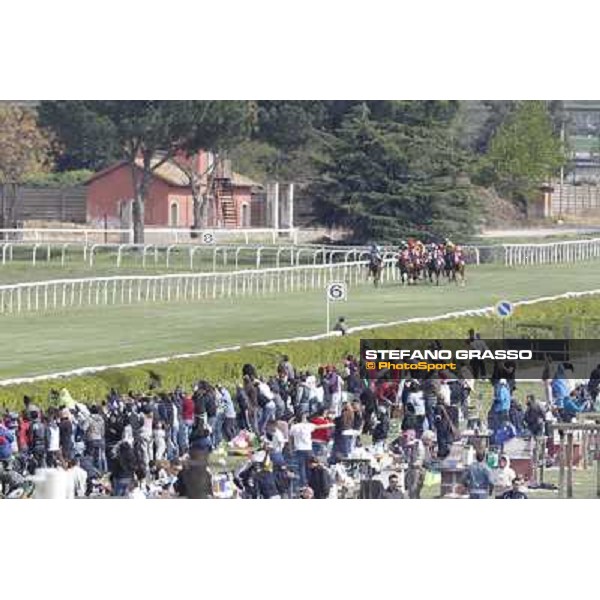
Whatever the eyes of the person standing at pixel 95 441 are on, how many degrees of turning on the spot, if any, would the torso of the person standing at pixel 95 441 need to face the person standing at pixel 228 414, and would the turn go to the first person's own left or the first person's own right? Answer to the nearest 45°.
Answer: approximately 90° to the first person's own right

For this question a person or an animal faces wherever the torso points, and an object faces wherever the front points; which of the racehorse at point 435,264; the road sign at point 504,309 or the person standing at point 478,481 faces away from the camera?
the person standing

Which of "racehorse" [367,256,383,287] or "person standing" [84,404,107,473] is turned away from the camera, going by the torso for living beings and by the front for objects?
the person standing

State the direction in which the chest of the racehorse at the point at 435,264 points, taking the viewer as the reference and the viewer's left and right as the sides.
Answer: facing the viewer

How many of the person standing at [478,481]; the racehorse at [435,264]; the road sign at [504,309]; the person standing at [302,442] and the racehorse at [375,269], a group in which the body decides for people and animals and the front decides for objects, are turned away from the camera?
2

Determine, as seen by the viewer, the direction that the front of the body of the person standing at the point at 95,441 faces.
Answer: away from the camera

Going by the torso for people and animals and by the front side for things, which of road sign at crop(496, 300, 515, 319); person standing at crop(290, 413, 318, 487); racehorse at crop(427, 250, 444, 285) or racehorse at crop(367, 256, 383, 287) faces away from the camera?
the person standing

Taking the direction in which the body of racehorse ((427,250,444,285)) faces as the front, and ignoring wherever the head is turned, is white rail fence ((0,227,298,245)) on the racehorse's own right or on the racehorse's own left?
on the racehorse's own right

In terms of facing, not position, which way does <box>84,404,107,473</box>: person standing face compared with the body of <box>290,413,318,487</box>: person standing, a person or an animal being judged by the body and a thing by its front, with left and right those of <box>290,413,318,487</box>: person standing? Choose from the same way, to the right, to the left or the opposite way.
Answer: the same way

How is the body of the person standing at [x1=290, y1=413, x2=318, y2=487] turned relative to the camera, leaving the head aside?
away from the camera

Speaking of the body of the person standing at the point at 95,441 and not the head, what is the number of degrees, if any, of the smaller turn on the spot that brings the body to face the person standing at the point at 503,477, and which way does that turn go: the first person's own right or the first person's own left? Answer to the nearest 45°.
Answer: approximately 90° to the first person's own right

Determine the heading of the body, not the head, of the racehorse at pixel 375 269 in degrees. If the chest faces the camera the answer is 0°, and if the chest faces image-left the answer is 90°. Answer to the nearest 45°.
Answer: approximately 0°
